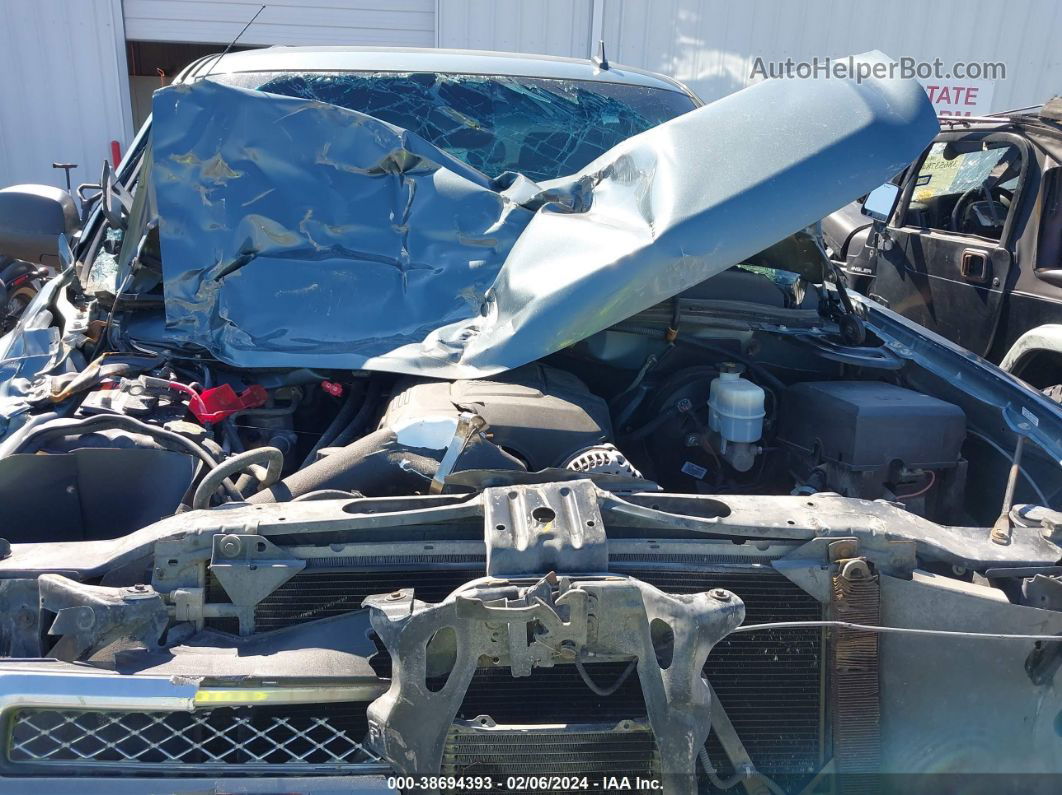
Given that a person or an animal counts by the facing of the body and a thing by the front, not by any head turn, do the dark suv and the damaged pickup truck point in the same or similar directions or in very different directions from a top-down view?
very different directions

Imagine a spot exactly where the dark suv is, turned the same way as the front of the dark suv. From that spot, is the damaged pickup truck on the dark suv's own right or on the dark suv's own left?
on the dark suv's own left

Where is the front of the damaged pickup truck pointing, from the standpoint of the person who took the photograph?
facing the viewer

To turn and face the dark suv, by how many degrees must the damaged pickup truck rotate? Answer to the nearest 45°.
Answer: approximately 135° to its left

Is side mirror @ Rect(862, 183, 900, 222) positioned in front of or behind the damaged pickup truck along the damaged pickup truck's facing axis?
behind

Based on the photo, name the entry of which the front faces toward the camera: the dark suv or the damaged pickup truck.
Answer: the damaged pickup truck

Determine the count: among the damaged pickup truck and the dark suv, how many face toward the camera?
1

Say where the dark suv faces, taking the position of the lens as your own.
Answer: facing away from the viewer and to the left of the viewer
